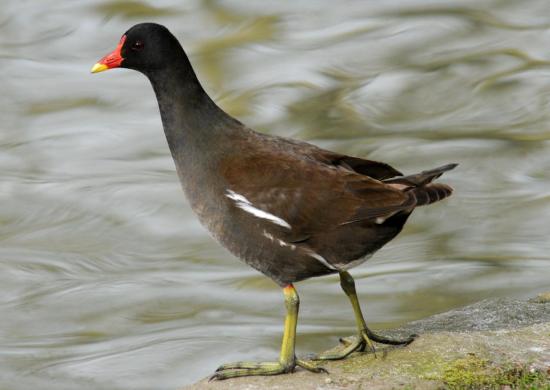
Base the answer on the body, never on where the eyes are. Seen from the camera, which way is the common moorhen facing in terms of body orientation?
to the viewer's left
